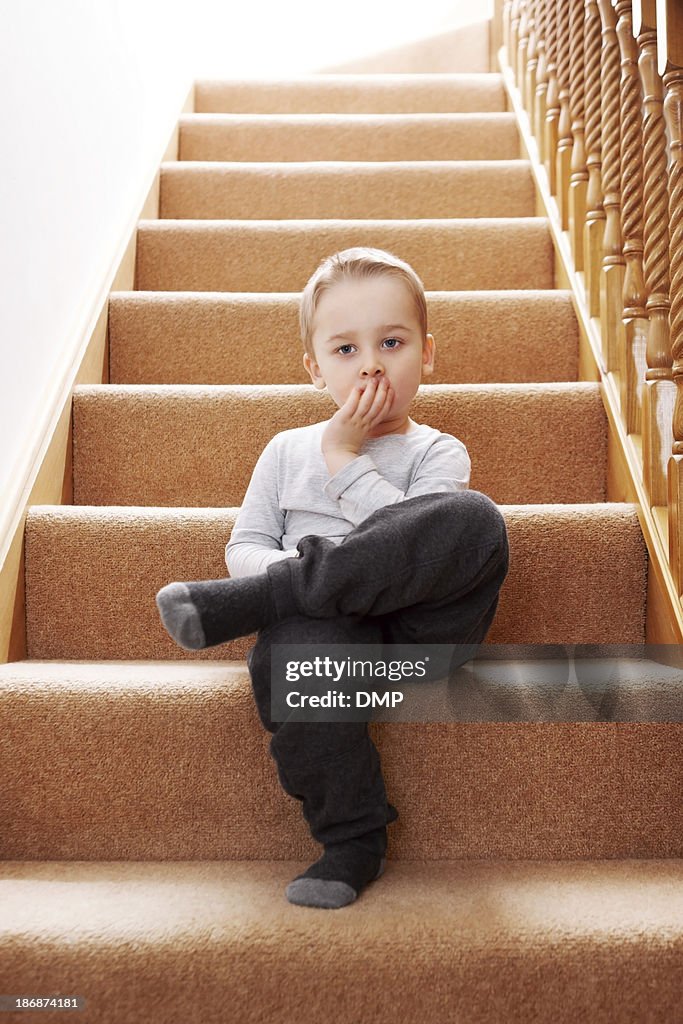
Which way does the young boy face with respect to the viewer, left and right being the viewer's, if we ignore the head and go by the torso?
facing the viewer

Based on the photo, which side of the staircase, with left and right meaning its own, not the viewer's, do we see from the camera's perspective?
front
